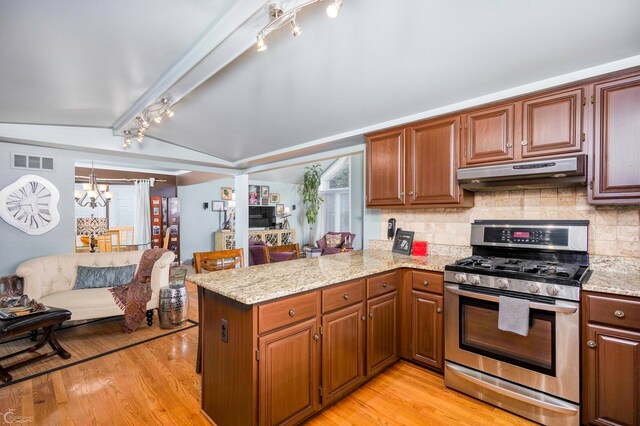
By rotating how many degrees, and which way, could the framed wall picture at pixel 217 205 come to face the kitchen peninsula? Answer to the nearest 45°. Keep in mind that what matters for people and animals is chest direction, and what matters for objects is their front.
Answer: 0° — it already faces it

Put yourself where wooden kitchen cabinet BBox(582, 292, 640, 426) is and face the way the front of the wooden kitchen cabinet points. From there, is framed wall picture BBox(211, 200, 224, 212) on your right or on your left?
on your right

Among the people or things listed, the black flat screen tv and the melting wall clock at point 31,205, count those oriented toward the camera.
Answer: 2

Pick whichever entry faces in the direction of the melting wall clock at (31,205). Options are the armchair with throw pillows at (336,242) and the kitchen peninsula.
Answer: the armchair with throw pillows

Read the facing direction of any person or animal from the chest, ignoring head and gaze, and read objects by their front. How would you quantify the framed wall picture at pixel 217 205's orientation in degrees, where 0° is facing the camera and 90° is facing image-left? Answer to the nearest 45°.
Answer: approximately 0°

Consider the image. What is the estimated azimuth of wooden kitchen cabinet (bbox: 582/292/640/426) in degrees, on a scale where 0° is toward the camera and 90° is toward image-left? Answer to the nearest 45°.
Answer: approximately 45°

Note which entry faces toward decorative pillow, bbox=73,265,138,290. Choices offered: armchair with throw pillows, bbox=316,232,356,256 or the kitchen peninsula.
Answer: the armchair with throw pillows

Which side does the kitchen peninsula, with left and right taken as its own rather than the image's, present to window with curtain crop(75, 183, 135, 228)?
back

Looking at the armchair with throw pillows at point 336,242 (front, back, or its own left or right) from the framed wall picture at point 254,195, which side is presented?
right

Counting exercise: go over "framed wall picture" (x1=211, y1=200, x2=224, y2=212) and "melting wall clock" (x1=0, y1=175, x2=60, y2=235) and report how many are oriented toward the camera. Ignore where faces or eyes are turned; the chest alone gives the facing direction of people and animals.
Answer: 2
